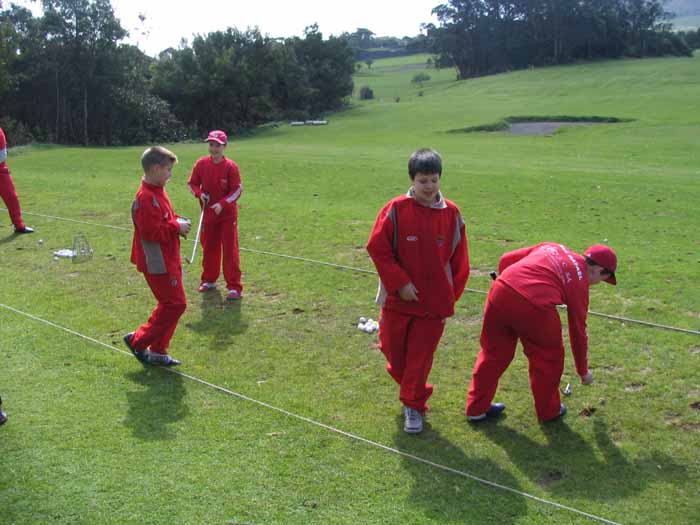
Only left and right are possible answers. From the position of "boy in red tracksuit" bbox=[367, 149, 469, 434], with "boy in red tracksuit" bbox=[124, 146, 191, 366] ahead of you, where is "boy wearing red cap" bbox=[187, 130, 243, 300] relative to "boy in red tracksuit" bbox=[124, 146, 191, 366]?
right

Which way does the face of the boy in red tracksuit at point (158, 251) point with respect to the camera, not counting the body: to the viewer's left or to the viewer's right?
to the viewer's right

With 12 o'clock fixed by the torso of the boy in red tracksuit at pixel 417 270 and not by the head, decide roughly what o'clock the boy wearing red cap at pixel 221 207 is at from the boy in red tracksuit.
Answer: The boy wearing red cap is roughly at 5 o'clock from the boy in red tracksuit.

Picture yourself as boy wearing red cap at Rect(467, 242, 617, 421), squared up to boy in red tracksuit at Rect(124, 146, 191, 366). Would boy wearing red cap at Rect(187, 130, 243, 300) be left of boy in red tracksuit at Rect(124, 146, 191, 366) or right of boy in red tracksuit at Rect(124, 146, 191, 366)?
right

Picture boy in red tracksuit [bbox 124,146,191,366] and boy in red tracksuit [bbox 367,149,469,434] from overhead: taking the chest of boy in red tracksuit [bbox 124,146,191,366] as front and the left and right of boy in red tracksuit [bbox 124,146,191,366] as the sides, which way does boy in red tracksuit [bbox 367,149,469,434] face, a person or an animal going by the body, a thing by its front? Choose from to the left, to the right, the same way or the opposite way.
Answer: to the right

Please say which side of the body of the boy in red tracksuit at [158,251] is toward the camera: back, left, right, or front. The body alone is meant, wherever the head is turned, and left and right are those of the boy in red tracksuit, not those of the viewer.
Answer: right

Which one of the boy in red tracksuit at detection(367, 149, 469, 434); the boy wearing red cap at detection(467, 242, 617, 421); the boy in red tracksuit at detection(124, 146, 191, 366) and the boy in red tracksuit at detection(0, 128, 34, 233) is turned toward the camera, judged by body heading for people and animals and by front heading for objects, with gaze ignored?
the boy in red tracksuit at detection(367, 149, 469, 434)
